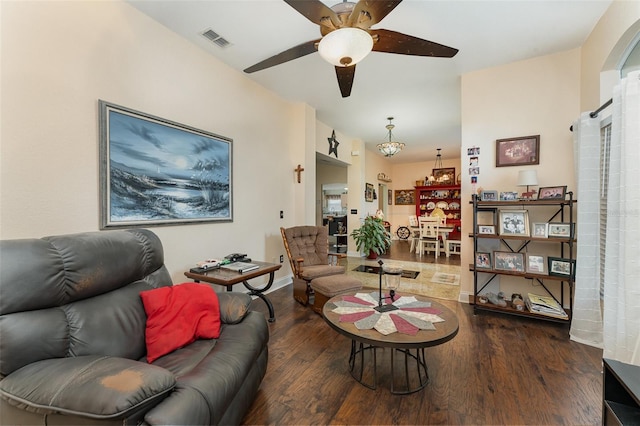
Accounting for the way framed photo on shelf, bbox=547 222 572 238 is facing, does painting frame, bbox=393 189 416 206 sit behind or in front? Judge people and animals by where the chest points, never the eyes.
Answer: behind

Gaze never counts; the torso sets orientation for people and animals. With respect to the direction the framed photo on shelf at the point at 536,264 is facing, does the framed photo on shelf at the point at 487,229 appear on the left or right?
on its right

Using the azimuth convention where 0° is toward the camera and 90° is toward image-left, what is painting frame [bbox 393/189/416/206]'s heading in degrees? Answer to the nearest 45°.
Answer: approximately 0°

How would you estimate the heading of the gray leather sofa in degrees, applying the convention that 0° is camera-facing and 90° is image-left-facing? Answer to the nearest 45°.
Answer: approximately 315°

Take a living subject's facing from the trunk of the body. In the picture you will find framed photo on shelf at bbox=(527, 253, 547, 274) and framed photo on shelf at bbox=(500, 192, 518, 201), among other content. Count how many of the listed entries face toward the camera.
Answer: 2

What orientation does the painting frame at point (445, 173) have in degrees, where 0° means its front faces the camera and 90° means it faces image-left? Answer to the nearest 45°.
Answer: approximately 0°
